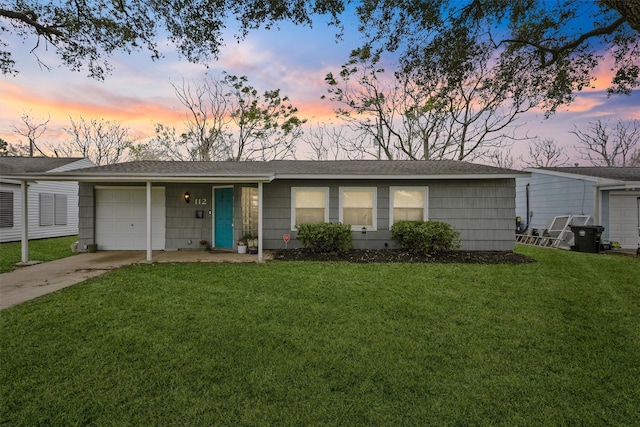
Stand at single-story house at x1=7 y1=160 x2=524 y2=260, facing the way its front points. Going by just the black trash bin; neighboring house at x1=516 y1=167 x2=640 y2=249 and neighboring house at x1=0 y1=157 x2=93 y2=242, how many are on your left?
2

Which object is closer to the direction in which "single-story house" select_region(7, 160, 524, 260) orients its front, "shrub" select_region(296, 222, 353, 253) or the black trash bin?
the shrub

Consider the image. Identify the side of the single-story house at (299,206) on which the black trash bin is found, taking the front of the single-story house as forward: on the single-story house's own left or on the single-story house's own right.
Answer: on the single-story house's own left

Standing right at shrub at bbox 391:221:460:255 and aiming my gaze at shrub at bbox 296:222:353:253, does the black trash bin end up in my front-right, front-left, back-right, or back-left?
back-right

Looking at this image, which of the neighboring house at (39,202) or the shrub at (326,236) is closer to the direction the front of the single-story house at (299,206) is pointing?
the shrub

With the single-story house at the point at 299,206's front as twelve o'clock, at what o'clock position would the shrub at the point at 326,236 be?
The shrub is roughly at 11 o'clock from the single-story house.

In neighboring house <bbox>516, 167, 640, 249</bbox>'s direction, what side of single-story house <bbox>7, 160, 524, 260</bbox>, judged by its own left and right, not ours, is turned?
left

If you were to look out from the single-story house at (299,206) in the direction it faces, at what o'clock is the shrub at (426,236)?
The shrub is roughly at 10 o'clock from the single-story house.

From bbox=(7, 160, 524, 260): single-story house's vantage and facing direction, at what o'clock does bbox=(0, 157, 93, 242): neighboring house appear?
The neighboring house is roughly at 4 o'clock from the single-story house.

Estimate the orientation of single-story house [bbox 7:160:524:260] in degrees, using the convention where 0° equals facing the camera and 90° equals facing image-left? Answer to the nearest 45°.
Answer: approximately 0°
